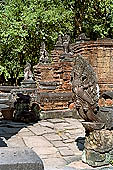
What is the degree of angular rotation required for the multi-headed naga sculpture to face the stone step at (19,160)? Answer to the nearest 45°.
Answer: approximately 45° to its left

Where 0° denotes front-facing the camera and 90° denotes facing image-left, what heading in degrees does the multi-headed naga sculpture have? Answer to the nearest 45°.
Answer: approximately 45°

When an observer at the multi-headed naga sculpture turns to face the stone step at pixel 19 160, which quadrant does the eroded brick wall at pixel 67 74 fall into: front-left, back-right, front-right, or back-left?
back-right

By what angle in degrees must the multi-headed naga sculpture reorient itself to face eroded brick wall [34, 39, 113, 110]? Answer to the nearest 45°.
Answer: approximately 135° to its right

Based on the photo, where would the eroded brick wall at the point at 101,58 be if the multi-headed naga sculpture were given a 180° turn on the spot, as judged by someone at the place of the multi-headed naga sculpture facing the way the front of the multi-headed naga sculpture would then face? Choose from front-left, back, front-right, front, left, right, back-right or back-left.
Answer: front-left

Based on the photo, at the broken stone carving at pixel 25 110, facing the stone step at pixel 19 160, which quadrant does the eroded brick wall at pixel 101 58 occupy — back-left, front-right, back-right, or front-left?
back-left
